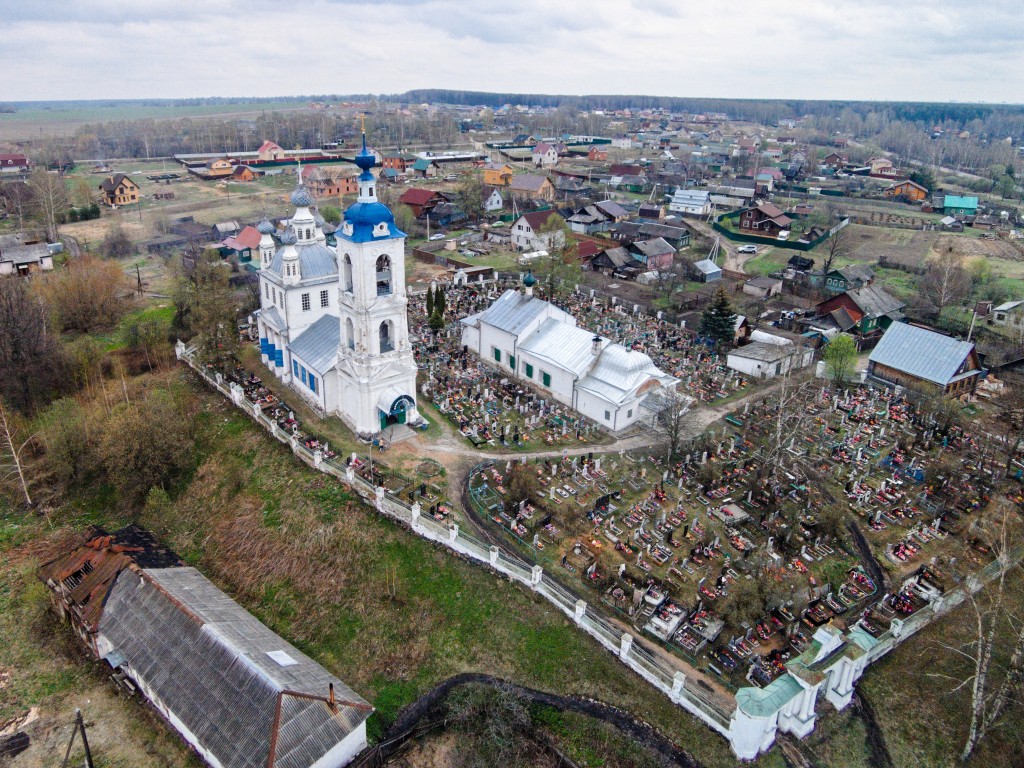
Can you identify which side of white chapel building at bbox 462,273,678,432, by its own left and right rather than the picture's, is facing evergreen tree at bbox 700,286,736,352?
left

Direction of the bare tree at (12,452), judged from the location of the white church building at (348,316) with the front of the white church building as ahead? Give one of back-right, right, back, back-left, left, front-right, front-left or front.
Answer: back-right

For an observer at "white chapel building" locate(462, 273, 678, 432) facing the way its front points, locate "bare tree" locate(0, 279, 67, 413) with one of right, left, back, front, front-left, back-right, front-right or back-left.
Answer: back-right

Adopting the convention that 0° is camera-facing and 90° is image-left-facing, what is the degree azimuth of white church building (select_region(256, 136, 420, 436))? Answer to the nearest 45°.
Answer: approximately 315°

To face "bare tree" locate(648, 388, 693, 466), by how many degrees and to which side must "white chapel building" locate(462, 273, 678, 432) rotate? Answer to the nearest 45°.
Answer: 0° — it already faces it

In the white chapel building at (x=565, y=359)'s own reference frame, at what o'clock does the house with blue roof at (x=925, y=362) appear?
The house with blue roof is roughly at 10 o'clock from the white chapel building.

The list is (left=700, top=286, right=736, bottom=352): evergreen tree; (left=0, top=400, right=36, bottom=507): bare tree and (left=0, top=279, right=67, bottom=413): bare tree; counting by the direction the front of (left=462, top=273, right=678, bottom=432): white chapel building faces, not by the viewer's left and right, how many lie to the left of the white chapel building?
1

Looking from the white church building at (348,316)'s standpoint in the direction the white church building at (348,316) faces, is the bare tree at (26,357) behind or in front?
behind

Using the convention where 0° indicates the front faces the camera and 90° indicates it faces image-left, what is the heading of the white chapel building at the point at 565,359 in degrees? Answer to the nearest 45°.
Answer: approximately 315°
